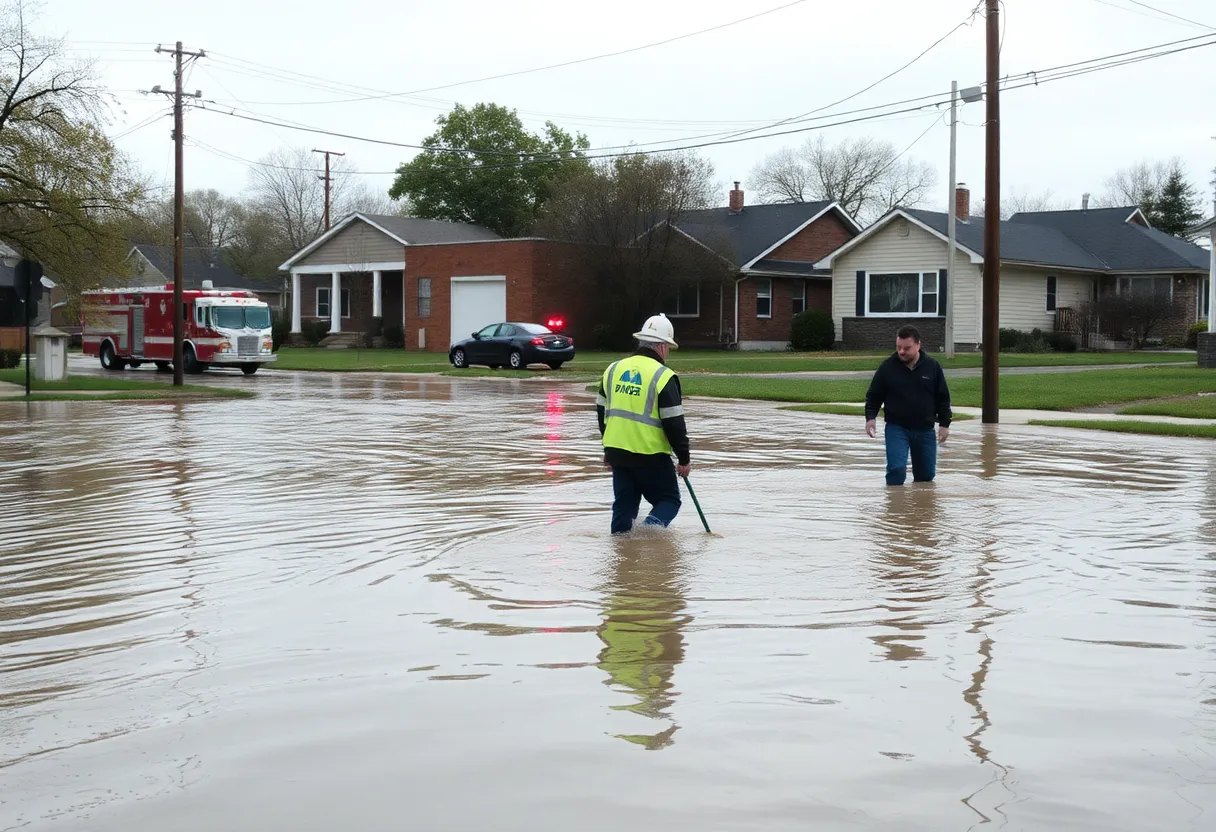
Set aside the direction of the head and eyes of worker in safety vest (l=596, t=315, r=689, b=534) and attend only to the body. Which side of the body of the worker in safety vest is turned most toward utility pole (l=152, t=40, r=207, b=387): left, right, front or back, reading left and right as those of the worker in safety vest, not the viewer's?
left

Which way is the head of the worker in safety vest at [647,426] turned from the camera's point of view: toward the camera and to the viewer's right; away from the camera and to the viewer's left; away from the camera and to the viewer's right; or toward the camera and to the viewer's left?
away from the camera and to the viewer's right

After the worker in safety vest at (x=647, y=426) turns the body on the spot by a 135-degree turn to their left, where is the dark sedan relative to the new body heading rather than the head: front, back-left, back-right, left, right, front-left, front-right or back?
right

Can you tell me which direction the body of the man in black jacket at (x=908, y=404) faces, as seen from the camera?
toward the camera

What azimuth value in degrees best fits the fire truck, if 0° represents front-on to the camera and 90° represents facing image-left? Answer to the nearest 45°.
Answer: approximately 315°

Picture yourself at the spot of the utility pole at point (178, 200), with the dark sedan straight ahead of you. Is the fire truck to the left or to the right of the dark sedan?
left

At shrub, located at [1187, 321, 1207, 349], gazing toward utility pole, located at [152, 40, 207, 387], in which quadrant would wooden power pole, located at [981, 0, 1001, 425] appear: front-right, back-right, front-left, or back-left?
front-left

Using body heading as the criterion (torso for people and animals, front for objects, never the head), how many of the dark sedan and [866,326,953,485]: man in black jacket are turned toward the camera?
1

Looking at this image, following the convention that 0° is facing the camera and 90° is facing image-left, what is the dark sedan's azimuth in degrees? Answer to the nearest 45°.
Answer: approximately 135°

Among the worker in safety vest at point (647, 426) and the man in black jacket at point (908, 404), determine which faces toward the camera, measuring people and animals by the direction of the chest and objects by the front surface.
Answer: the man in black jacket

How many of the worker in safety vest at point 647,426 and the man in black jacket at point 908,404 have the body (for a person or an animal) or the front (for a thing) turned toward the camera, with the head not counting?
1

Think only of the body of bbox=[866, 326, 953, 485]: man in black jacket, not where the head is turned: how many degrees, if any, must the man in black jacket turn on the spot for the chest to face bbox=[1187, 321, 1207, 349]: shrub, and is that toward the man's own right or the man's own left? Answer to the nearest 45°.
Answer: approximately 180°

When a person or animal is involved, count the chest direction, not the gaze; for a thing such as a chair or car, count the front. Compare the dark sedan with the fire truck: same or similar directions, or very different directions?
very different directions

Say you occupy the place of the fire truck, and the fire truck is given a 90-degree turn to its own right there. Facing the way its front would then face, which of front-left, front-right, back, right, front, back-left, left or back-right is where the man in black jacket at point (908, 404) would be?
front-left

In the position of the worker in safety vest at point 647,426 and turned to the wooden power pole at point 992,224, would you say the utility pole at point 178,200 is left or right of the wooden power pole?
left
